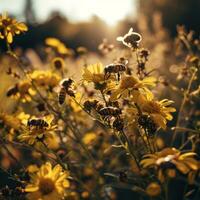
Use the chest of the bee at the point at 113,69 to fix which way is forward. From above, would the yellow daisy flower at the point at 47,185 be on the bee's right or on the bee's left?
on the bee's left

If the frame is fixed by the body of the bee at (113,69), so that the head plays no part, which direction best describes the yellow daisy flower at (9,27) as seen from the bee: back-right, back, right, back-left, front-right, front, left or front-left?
front-right

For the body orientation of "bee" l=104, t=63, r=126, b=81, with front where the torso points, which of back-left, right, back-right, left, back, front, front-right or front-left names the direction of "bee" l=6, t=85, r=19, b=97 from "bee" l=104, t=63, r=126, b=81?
front-right

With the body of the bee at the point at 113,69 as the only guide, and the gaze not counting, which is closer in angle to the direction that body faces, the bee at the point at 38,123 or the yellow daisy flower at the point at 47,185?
the bee

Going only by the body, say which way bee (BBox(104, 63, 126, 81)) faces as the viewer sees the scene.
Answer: to the viewer's left

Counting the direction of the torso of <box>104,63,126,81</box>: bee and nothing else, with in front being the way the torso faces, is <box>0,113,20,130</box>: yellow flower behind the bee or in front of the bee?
in front
